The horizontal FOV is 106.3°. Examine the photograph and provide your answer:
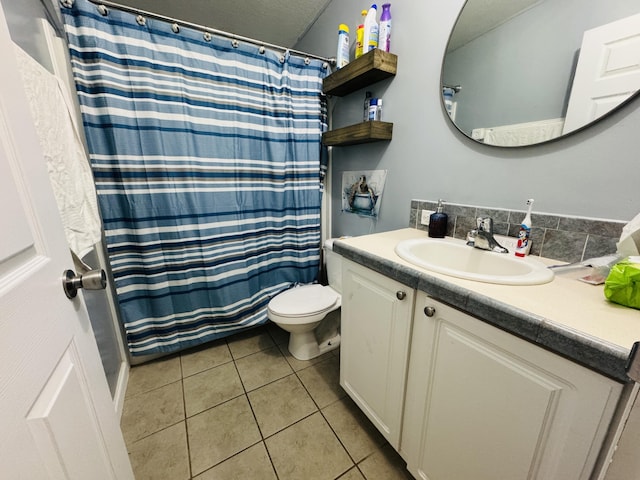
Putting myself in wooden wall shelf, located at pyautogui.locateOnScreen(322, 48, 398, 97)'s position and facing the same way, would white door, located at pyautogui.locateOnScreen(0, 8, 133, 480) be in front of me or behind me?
in front

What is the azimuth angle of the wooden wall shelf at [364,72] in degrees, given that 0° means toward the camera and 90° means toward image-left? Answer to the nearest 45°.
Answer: approximately 45°

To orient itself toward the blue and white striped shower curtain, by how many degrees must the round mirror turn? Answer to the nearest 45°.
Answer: approximately 45° to its right

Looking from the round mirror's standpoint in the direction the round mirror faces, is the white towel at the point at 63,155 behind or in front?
in front

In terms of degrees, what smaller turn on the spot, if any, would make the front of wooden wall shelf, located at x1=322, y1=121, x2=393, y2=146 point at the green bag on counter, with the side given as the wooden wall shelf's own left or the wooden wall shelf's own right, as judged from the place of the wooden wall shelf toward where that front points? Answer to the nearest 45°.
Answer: approximately 90° to the wooden wall shelf's own left
